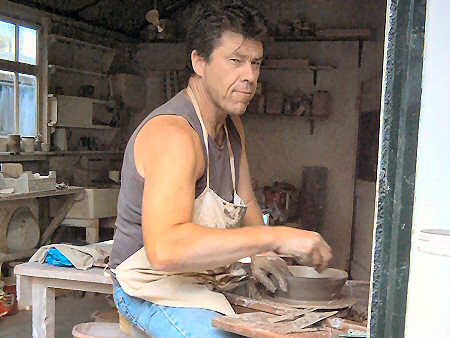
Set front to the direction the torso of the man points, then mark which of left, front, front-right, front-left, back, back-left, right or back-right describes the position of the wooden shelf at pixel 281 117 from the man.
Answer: back-left

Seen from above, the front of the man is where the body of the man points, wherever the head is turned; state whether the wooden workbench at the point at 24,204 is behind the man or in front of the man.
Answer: behind

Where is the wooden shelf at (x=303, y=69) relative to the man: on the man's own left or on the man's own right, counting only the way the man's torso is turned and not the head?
on the man's own left

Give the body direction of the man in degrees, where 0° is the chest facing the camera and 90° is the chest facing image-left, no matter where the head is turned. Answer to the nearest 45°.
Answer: approximately 315°

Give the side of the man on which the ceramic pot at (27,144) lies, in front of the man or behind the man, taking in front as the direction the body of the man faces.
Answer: behind

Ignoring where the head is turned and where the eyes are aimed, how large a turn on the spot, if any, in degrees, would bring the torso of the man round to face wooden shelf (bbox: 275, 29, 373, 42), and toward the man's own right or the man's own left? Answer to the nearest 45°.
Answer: approximately 135° to the man's own left

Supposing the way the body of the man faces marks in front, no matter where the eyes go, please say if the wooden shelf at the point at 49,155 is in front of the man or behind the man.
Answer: behind
